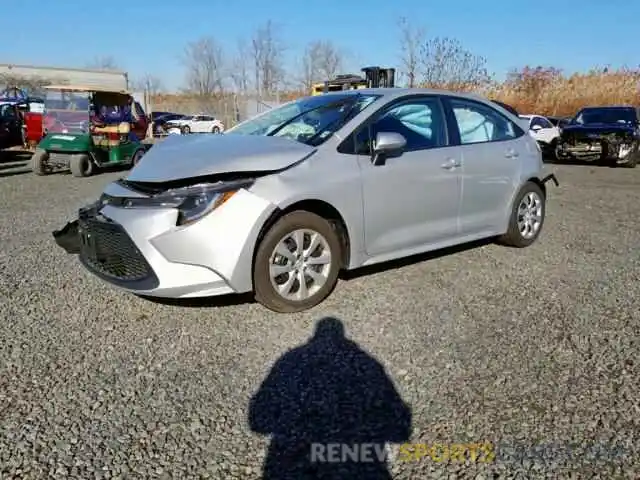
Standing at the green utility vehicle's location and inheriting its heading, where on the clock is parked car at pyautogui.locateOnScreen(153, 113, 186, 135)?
The parked car is roughly at 5 o'clock from the green utility vehicle.

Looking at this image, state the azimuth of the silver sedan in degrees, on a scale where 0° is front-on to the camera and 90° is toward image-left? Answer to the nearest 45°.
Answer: approximately 45°

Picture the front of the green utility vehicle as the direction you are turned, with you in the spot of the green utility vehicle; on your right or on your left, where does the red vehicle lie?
on your right

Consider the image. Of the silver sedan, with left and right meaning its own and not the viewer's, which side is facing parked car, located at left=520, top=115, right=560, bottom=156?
back

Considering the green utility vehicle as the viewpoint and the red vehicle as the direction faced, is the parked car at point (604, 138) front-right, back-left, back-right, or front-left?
back-right

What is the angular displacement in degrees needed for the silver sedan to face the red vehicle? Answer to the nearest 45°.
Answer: approximately 90° to its right

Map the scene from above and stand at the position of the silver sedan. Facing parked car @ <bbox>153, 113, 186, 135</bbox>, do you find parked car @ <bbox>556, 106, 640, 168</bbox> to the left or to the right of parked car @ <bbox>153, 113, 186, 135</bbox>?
right
